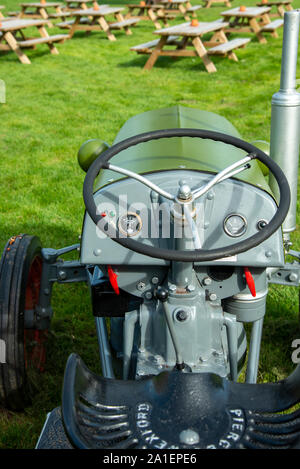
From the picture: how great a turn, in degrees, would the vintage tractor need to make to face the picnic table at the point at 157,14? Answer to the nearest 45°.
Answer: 0° — it already faces it

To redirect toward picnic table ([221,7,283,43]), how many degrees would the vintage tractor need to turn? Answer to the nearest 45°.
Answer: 0° — it already faces it

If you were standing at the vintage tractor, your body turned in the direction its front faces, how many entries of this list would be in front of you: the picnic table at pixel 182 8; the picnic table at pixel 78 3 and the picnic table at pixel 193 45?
3

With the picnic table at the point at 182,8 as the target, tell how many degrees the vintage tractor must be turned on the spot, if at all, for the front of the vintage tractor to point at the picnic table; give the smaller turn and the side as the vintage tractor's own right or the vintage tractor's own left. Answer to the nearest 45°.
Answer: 0° — it already faces it

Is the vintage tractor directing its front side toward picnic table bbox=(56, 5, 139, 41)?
yes

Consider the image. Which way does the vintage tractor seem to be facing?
away from the camera

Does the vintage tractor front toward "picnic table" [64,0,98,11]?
yes
